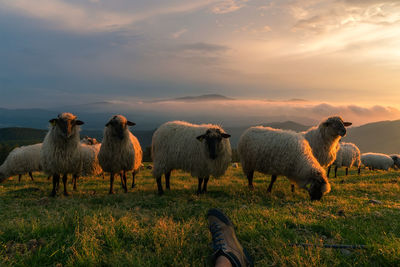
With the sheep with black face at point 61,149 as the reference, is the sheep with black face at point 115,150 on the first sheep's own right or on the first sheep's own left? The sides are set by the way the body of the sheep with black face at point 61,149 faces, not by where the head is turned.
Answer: on the first sheep's own left

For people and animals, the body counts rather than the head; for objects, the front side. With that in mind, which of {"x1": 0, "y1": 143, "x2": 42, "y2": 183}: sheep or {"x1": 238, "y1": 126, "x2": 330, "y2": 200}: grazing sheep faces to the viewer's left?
the sheep

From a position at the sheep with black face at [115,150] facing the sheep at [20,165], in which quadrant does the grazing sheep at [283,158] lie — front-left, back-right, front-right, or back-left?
back-right

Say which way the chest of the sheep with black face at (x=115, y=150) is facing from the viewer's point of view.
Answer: toward the camera

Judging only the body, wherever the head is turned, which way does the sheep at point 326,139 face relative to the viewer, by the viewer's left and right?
facing the viewer and to the right of the viewer

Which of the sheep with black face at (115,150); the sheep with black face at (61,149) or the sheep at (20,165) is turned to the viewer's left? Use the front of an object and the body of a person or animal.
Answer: the sheep

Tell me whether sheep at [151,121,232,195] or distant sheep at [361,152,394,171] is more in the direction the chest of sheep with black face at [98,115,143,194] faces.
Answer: the sheep

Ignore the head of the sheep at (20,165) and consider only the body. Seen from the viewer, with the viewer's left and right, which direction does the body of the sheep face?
facing to the left of the viewer

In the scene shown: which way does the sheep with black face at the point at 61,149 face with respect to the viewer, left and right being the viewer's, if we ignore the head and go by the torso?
facing the viewer

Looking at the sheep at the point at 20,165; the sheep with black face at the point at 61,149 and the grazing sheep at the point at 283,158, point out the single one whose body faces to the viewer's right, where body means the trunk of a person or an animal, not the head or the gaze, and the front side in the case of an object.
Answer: the grazing sheep

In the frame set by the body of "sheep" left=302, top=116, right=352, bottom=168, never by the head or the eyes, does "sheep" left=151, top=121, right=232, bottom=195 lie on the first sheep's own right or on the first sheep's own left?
on the first sheep's own right

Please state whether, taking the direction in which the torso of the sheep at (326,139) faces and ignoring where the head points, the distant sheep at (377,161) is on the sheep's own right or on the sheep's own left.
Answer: on the sheep's own left

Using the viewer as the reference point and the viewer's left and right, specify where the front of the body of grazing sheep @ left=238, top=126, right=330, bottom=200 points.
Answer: facing to the right of the viewer
